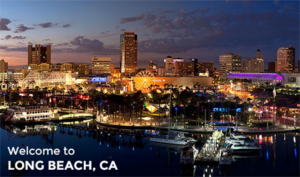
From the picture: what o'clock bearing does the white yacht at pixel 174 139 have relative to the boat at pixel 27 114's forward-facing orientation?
The white yacht is roughly at 2 o'clock from the boat.

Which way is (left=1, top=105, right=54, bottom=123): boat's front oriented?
to the viewer's right

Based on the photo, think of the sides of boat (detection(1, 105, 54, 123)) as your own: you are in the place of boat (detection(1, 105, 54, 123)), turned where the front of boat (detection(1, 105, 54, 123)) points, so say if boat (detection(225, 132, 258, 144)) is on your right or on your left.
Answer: on your right

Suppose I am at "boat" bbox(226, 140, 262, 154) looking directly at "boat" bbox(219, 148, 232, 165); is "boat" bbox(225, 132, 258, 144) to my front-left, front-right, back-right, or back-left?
back-right

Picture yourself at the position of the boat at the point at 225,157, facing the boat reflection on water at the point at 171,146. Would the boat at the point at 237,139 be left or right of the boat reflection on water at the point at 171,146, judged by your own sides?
right
